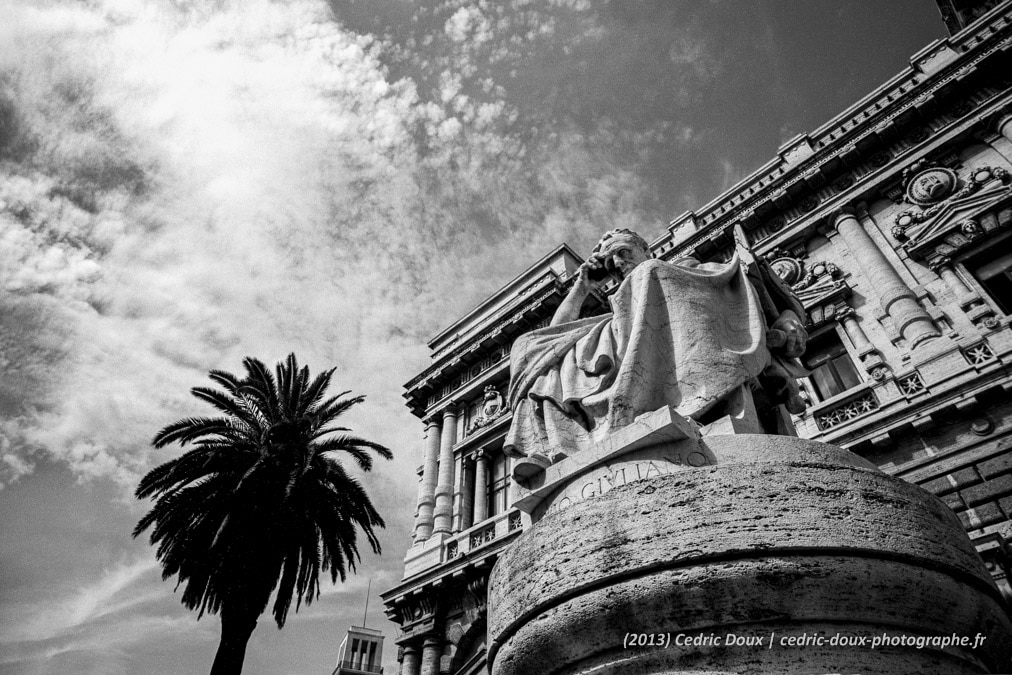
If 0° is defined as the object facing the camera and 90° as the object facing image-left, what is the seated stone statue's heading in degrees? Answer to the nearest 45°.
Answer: approximately 45°

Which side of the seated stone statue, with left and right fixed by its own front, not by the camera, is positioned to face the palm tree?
right
